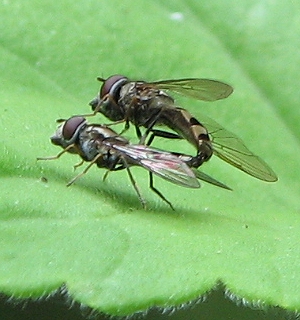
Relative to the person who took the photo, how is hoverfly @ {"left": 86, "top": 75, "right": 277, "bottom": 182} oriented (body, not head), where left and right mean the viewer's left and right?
facing to the left of the viewer

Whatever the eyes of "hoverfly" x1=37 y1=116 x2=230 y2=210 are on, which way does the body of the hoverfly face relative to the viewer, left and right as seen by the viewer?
facing to the left of the viewer
